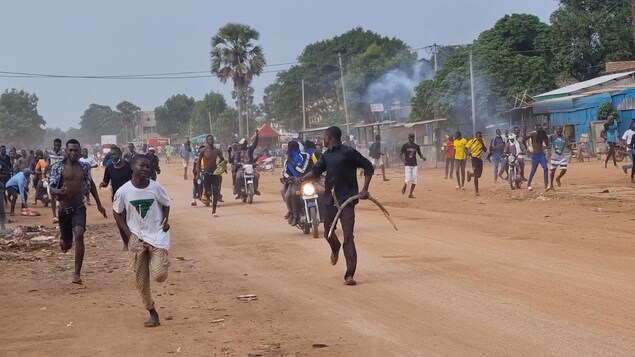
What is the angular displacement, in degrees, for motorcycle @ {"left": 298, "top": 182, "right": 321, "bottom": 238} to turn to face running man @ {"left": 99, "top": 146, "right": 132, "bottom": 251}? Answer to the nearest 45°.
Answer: approximately 90° to its right

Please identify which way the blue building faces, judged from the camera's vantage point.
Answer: facing the viewer and to the left of the viewer

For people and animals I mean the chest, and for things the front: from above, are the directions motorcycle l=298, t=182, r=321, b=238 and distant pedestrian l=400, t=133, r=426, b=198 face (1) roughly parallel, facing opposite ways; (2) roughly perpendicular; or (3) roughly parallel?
roughly parallel

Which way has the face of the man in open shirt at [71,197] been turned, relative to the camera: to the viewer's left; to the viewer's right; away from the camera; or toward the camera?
toward the camera

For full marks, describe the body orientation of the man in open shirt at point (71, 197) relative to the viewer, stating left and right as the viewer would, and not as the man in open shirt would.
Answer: facing the viewer

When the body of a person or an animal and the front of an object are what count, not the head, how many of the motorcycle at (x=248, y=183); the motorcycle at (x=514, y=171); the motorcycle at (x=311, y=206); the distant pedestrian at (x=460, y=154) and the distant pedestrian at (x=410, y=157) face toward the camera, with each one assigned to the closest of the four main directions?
5

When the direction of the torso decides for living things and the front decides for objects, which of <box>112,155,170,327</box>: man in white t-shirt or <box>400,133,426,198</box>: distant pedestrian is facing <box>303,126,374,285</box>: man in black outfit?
the distant pedestrian

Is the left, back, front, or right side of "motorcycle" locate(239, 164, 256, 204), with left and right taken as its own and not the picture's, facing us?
front

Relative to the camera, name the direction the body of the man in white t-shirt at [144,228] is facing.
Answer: toward the camera

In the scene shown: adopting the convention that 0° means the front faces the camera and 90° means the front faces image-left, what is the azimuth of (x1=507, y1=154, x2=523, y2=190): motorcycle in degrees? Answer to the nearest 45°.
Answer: approximately 0°

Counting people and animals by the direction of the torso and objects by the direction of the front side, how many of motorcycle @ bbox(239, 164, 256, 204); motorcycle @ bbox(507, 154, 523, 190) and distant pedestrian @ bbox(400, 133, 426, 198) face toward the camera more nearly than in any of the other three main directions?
3

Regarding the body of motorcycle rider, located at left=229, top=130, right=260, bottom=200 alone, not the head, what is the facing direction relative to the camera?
toward the camera

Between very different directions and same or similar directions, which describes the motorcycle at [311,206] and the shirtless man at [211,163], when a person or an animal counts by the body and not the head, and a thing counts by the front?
same or similar directions

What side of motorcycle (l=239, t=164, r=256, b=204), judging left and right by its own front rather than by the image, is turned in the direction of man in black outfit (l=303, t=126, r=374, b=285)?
front

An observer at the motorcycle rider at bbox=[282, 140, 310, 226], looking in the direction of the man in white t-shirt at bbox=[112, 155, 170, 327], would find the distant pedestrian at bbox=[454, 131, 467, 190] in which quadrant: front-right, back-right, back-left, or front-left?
back-left
